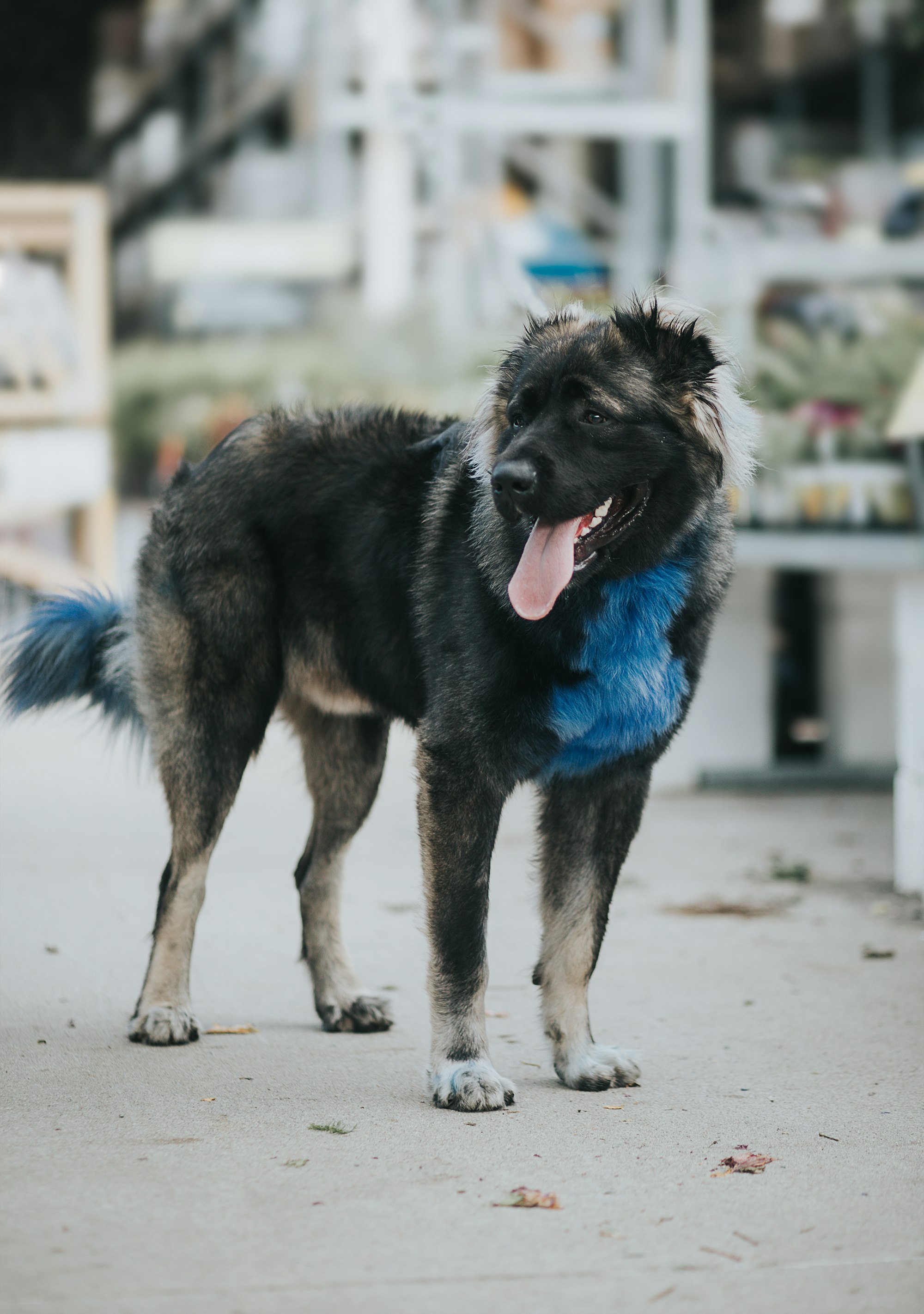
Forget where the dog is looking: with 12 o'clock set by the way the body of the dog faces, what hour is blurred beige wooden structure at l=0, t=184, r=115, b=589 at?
The blurred beige wooden structure is roughly at 7 o'clock from the dog.

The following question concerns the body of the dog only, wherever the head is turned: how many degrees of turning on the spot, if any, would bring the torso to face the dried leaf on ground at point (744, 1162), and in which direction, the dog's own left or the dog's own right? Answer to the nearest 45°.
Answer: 0° — it already faces it

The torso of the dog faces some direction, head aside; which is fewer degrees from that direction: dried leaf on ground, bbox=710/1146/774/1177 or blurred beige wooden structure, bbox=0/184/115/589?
the dried leaf on ground

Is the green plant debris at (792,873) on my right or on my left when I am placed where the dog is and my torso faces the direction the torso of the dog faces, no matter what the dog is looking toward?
on my left

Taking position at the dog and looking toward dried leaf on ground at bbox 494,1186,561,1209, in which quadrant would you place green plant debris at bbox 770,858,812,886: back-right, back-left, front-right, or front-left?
back-left

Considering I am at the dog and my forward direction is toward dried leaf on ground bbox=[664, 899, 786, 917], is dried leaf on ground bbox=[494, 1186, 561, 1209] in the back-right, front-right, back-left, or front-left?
back-right

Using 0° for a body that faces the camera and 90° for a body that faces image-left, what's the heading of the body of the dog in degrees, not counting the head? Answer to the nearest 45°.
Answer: approximately 315°
